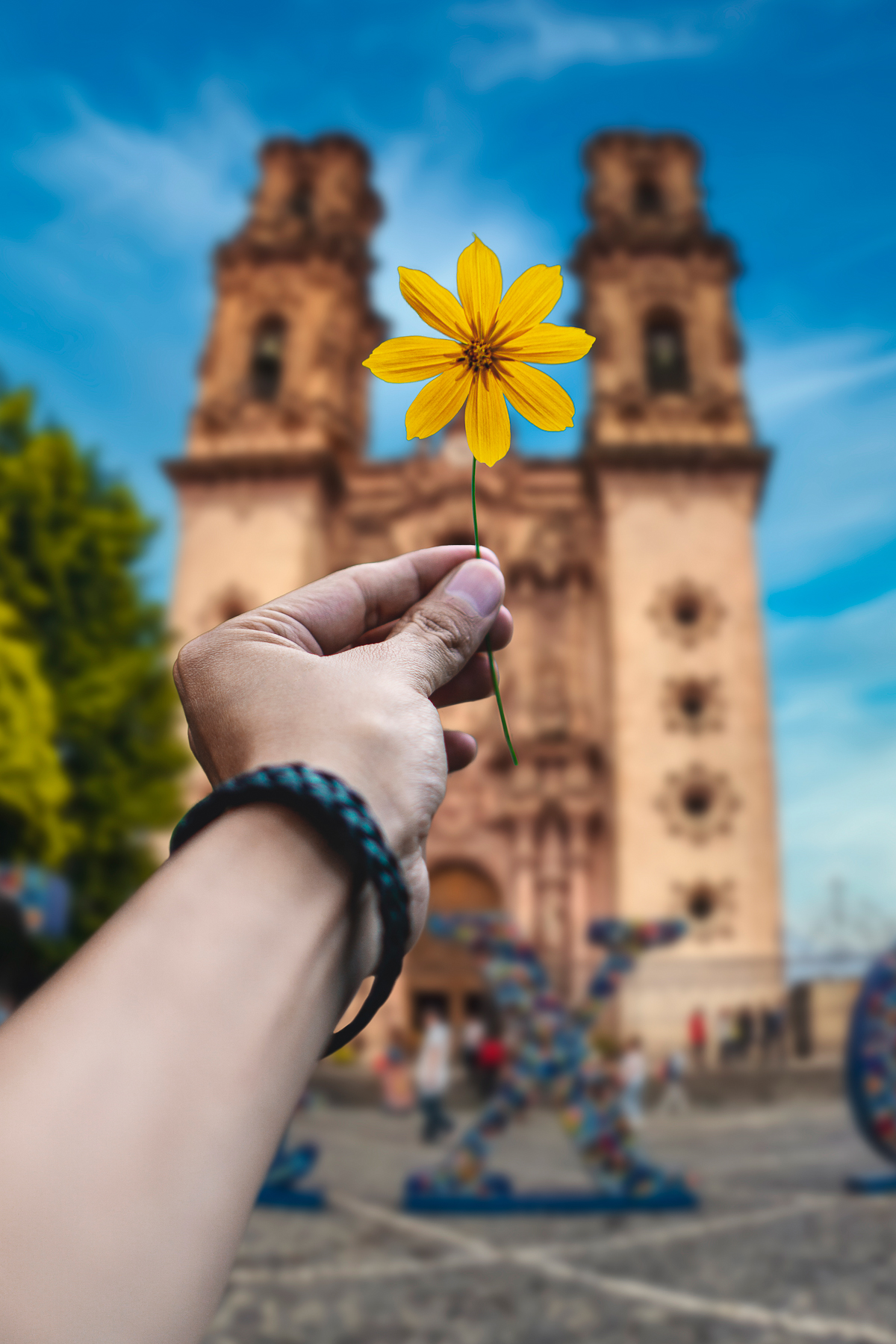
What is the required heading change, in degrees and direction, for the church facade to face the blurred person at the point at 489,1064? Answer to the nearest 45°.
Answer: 0° — it already faces them

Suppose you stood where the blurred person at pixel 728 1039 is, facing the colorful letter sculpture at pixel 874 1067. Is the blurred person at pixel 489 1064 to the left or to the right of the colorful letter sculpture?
right

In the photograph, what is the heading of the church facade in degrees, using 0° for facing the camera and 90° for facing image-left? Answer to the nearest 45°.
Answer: approximately 0°
